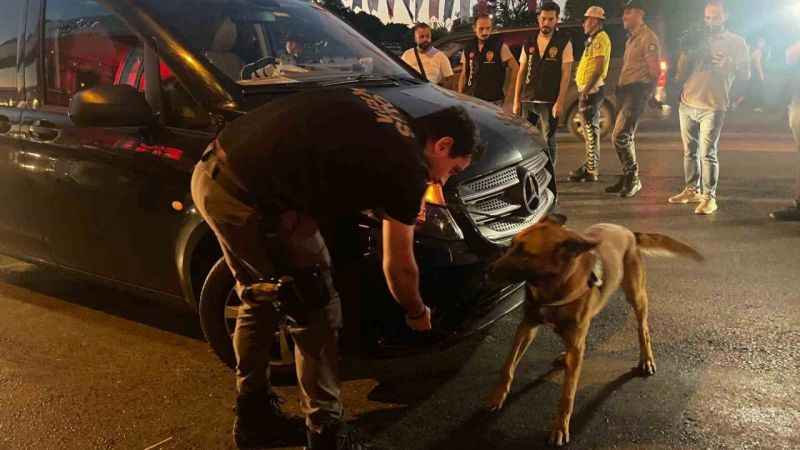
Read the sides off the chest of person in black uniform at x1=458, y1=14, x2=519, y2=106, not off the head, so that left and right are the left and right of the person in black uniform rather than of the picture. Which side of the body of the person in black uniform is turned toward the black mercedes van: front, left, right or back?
front

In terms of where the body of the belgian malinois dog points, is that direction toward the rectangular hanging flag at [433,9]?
no

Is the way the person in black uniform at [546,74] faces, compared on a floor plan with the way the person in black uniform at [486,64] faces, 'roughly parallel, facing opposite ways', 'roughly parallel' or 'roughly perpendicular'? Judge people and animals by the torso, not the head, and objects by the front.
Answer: roughly parallel

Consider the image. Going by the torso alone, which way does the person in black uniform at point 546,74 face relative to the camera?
toward the camera

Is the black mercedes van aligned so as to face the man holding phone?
no

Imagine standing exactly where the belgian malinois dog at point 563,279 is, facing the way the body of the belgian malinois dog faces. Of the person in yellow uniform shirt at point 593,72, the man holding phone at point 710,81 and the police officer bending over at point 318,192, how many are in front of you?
1

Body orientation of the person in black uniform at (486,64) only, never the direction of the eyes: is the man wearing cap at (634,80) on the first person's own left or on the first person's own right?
on the first person's own left

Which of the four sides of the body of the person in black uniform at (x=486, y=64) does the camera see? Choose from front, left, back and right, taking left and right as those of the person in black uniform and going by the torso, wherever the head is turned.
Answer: front

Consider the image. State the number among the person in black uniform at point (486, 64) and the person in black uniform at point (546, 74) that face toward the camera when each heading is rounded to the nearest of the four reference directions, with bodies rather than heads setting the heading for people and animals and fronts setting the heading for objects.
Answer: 2

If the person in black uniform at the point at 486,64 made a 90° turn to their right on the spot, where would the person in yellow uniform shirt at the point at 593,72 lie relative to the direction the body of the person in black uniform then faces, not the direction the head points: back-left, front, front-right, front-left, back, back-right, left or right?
back

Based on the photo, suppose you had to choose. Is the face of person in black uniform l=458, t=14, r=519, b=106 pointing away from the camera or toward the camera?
toward the camera

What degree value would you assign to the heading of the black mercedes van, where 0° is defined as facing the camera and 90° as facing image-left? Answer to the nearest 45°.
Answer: approximately 315°

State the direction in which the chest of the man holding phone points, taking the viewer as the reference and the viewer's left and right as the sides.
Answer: facing the viewer and to the left of the viewer

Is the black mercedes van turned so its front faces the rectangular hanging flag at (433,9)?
no

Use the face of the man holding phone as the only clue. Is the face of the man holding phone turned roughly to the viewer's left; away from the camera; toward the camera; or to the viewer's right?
toward the camera

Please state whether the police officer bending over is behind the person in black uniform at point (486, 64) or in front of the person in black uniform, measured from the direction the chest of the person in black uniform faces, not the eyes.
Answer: in front

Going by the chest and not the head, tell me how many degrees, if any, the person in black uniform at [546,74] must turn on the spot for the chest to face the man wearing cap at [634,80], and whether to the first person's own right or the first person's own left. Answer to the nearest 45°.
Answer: approximately 90° to the first person's own left
